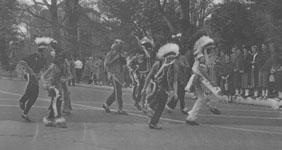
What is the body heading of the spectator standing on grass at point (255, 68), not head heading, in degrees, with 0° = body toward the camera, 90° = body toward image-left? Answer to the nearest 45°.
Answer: approximately 45°
